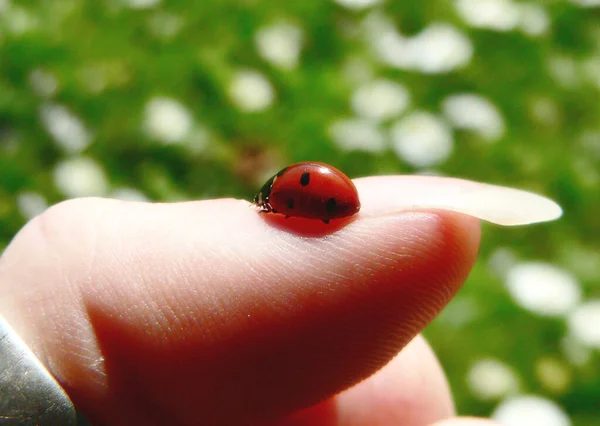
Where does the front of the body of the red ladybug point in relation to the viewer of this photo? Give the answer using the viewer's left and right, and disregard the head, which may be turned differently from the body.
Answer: facing to the left of the viewer
